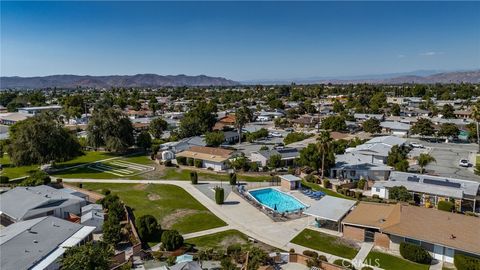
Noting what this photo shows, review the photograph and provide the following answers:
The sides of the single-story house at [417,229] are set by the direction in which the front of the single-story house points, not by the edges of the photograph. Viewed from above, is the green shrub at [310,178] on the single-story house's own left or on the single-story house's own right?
on the single-story house's own right

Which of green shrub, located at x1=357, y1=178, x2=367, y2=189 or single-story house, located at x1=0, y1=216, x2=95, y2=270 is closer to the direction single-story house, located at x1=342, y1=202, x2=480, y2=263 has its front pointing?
the single-story house

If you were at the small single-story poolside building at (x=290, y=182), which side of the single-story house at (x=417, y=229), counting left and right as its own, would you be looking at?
right

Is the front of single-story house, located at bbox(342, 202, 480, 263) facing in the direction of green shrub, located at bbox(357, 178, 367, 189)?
no

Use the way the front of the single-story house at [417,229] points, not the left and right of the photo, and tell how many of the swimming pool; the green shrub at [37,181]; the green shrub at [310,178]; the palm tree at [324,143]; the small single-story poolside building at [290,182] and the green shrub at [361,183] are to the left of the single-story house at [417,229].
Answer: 0

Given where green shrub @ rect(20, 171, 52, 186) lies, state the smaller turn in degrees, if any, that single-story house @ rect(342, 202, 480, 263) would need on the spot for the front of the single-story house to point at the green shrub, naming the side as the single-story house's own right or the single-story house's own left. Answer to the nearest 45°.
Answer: approximately 45° to the single-story house's own right

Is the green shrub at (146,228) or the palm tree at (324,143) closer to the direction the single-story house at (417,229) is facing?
the green shrub

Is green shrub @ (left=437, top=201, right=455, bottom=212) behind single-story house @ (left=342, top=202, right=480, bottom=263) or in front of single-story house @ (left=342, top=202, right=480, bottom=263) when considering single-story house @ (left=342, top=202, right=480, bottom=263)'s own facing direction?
behind

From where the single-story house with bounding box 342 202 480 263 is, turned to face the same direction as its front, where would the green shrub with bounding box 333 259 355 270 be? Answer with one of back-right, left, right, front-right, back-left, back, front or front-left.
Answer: front

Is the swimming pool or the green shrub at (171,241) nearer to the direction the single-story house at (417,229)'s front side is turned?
the green shrub

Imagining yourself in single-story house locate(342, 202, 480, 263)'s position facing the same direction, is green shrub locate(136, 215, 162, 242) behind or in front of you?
in front

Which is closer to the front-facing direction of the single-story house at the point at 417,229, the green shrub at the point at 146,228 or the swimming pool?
the green shrub

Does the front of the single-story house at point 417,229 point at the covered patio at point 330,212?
no

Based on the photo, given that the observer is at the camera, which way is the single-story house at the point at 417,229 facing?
facing the viewer and to the left of the viewer
